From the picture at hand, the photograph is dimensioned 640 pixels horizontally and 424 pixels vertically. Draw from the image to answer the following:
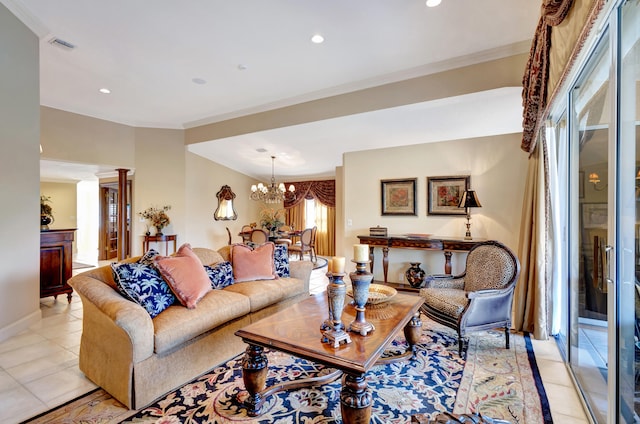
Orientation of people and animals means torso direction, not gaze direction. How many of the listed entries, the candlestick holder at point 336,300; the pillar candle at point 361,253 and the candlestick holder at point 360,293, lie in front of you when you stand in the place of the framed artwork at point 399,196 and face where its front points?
3

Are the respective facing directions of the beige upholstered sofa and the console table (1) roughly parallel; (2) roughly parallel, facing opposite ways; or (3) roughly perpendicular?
roughly perpendicular

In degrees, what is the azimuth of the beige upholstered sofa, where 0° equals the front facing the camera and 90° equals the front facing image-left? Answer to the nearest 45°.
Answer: approximately 315°

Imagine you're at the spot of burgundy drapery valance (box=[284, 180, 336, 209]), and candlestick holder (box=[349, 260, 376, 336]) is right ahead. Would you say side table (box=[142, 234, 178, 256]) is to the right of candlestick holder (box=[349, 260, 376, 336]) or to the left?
right

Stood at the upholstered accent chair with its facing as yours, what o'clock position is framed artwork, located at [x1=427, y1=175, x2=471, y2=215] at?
The framed artwork is roughly at 4 o'clock from the upholstered accent chair.

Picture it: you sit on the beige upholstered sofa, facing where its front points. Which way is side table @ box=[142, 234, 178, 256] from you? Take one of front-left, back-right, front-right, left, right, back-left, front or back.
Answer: back-left

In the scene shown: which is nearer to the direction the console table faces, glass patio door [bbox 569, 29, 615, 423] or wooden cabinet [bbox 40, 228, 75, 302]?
the glass patio door

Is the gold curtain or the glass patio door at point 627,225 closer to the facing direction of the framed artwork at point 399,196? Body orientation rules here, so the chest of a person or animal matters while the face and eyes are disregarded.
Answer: the glass patio door

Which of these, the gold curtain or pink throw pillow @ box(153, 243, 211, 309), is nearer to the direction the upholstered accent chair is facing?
the pink throw pillow

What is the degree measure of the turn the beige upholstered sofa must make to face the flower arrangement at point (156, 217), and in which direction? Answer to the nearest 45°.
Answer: approximately 135° to its left

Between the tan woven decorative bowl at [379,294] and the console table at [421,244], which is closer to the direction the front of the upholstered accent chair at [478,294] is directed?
the tan woven decorative bowl

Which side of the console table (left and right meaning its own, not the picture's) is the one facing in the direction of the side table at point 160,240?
right

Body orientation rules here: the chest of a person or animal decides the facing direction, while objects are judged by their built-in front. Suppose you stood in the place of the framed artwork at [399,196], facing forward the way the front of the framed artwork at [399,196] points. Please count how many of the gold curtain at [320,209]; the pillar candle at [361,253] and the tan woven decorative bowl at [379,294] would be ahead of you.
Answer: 2

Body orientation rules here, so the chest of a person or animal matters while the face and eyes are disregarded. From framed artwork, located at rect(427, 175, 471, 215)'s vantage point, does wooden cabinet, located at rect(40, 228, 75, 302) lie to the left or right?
on its right
